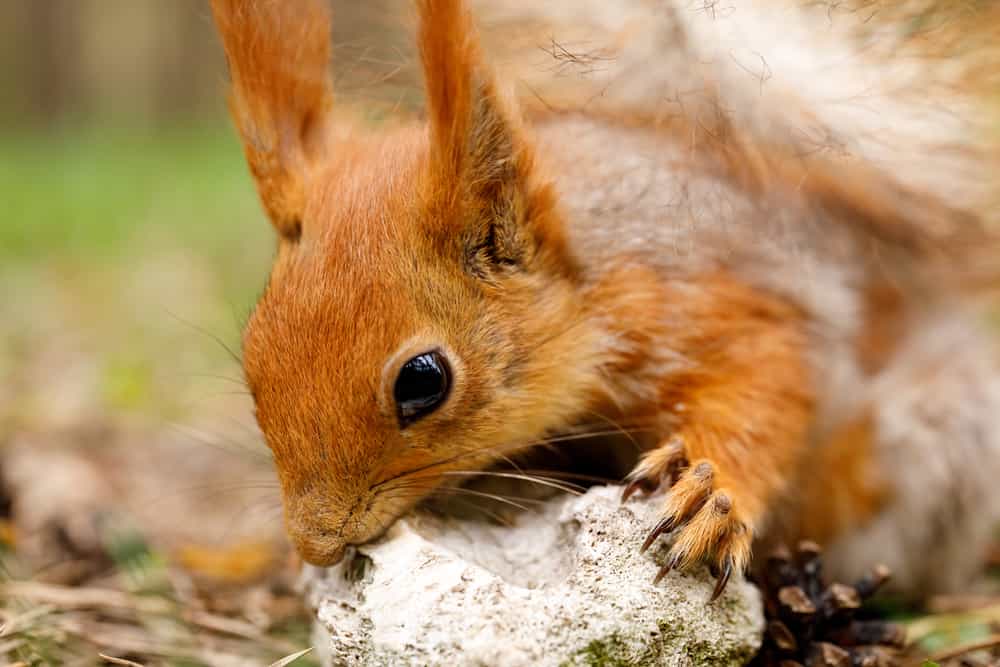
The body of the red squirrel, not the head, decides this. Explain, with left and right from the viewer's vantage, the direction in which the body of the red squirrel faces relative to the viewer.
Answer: facing the viewer and to the left of the viewer
